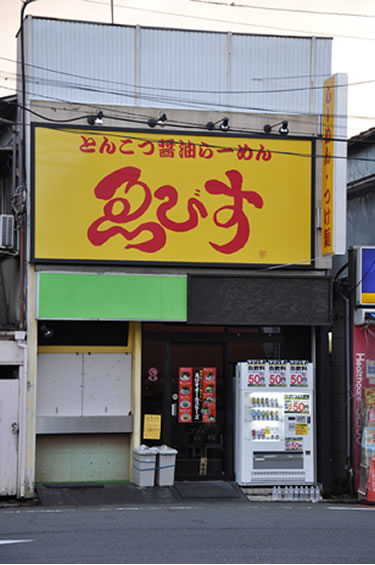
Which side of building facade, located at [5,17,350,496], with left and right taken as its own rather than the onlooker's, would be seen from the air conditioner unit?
right

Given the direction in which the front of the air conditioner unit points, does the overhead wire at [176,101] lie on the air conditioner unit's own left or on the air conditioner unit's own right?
on the air conditioner unit's own left

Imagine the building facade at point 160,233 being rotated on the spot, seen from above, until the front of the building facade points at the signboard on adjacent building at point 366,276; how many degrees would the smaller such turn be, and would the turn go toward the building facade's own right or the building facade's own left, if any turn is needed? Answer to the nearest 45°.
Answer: approximately 90° to the building facade's own left

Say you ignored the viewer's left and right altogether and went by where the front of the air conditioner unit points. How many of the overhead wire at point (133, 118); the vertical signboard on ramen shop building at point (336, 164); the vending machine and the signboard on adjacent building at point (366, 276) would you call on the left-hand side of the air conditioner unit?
4

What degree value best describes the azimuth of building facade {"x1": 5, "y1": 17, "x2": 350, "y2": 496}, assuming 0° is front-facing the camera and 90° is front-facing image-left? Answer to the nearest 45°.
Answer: approximately 0°

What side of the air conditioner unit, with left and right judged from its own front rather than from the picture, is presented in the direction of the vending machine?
left

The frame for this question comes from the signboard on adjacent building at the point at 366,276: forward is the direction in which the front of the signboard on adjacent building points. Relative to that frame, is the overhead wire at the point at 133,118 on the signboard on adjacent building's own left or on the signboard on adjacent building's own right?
on the signboard on adjacent building's own right

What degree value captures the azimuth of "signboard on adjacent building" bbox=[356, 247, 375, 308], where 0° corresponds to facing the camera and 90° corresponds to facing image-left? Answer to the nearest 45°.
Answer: approximately 0°
